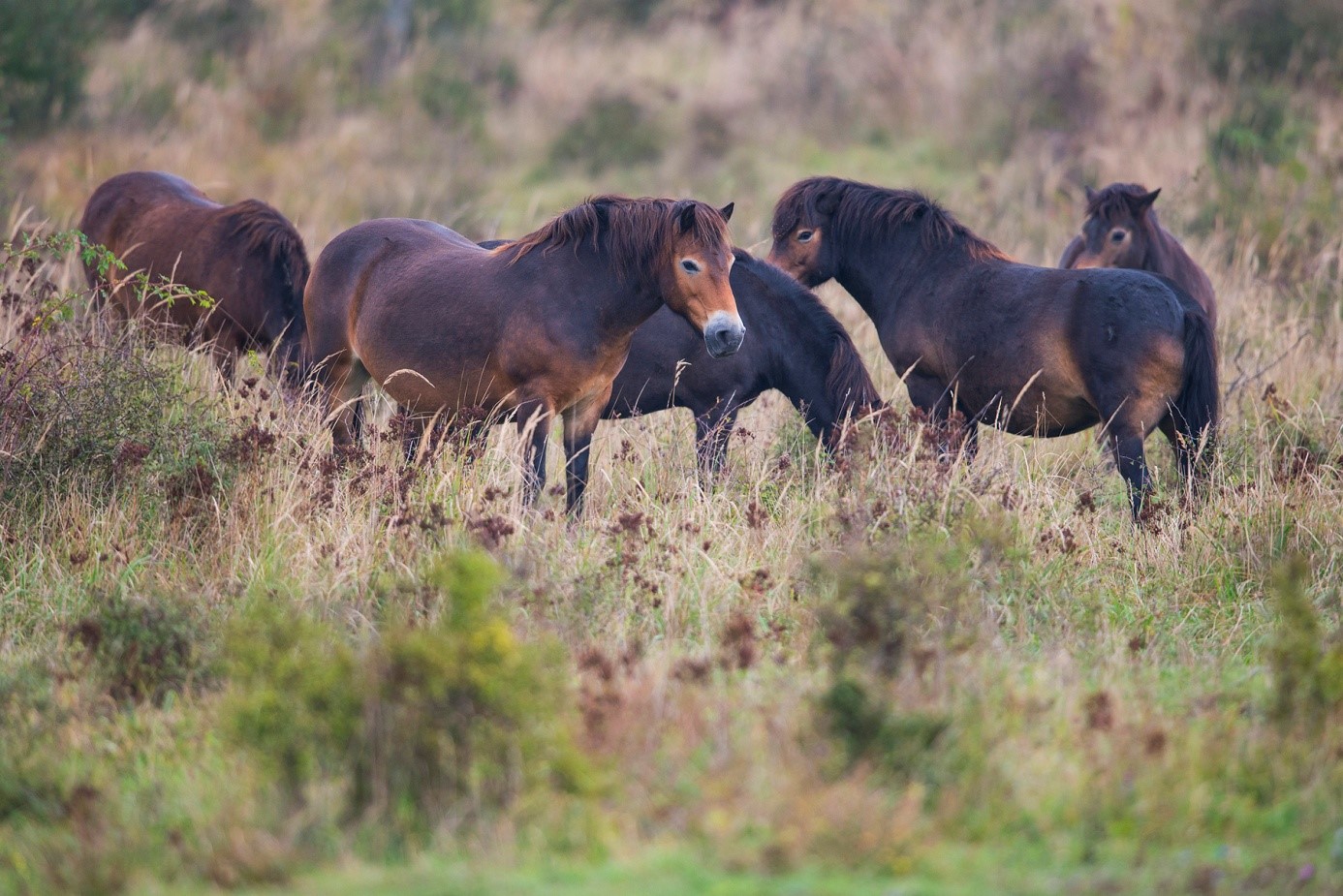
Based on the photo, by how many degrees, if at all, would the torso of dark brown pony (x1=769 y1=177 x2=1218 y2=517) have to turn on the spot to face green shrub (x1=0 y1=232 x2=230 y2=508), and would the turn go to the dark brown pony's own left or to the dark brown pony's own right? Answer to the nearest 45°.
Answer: approximately 45° to the dark brown pony's own left

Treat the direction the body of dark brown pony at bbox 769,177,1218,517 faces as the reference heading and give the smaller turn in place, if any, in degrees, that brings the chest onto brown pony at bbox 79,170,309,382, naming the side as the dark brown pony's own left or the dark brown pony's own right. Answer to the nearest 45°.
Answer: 0° — it already faces it

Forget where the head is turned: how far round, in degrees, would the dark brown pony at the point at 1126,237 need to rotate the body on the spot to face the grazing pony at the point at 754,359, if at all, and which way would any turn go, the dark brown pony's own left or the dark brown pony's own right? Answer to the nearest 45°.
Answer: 0° — it already faces it

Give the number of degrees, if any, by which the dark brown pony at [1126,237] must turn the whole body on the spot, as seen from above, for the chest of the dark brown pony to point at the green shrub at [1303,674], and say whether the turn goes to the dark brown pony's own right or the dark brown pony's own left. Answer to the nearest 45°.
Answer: approximately 45° to the dark brown pony's own left

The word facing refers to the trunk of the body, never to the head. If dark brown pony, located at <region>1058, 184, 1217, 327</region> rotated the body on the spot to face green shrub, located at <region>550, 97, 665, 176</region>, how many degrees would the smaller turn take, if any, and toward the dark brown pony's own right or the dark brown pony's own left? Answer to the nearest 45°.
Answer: approximately 90° to the dark brown pony's own right

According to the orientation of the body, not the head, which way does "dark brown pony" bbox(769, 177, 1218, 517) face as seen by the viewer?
to the viewer's left
